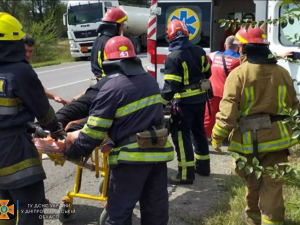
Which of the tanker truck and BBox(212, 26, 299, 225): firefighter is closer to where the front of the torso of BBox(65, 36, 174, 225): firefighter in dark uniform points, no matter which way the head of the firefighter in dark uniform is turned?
the tanker truck

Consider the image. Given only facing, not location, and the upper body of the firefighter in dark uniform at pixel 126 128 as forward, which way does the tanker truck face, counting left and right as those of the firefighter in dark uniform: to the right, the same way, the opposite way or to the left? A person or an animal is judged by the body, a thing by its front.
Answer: to the left

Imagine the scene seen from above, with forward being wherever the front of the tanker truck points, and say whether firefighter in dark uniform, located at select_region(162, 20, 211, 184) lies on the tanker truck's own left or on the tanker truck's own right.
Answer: on the tanker truck's own left

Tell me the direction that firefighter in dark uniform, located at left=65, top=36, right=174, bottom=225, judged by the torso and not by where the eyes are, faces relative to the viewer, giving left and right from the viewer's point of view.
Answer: facing away from the viewer and to the left of the viewer

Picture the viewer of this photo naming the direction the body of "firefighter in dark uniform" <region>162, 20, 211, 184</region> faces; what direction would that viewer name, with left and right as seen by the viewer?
facing away from the viewer and to the left of the viewer

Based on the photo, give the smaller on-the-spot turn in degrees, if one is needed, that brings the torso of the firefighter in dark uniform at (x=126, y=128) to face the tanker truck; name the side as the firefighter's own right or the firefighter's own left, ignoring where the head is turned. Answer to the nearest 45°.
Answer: approximately 45° to the firefighter's own right

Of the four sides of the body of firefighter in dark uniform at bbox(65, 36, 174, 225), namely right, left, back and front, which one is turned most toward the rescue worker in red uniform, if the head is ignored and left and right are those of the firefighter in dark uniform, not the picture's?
right
